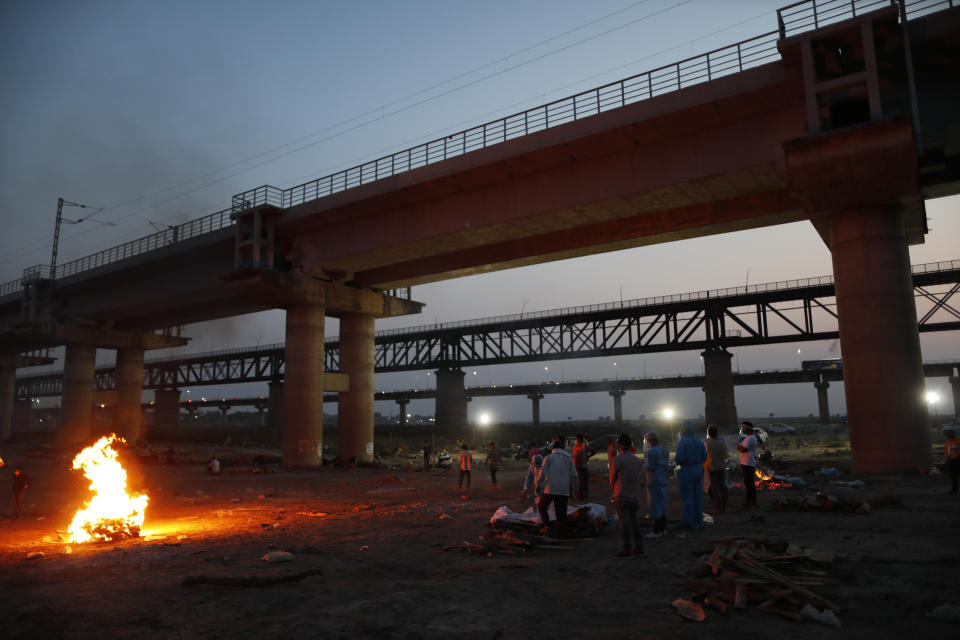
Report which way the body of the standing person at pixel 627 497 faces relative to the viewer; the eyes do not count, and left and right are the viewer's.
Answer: facing away from the viewer and to the left of the viewer

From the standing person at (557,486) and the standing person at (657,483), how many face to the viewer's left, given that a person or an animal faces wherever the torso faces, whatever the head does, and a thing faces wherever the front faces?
1

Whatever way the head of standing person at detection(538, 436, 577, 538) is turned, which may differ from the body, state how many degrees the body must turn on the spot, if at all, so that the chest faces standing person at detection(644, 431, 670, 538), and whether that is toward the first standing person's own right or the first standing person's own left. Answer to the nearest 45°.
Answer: approximately 90° to the first standing person's own right

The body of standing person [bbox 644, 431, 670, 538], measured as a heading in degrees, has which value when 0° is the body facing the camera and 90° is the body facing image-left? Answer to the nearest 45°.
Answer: approximately 90°

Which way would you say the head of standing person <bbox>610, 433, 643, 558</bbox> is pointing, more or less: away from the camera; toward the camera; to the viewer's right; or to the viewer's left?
away from the camera

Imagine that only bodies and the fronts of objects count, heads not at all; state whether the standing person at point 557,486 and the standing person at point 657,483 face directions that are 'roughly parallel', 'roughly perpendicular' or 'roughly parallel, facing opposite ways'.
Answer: roughly perpendicular

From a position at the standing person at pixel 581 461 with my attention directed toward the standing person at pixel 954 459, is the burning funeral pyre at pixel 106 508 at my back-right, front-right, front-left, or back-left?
back-right

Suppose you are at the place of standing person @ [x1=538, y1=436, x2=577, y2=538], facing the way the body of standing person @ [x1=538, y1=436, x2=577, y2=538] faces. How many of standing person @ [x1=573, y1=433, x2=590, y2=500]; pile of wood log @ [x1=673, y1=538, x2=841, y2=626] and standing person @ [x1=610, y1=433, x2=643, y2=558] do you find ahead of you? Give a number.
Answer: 1

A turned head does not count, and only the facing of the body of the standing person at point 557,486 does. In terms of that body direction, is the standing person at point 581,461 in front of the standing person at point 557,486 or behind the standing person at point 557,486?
in front

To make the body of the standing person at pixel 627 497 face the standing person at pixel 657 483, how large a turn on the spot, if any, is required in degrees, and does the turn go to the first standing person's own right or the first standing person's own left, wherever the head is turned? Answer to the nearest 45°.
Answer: approximately 45° to the first standing person's own right

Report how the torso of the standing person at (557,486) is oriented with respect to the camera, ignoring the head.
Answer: away from the camera

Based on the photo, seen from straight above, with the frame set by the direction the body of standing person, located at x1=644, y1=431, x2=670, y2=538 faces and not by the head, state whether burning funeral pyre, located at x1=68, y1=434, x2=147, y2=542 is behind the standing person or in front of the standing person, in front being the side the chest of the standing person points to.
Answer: in front
